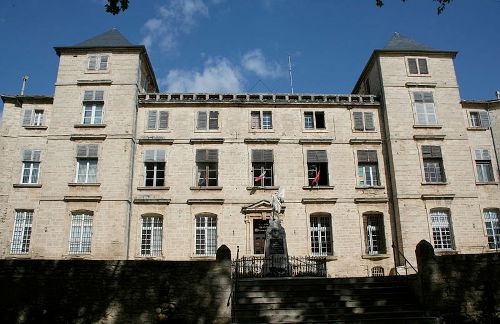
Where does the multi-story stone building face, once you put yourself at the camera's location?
facing the viewer
